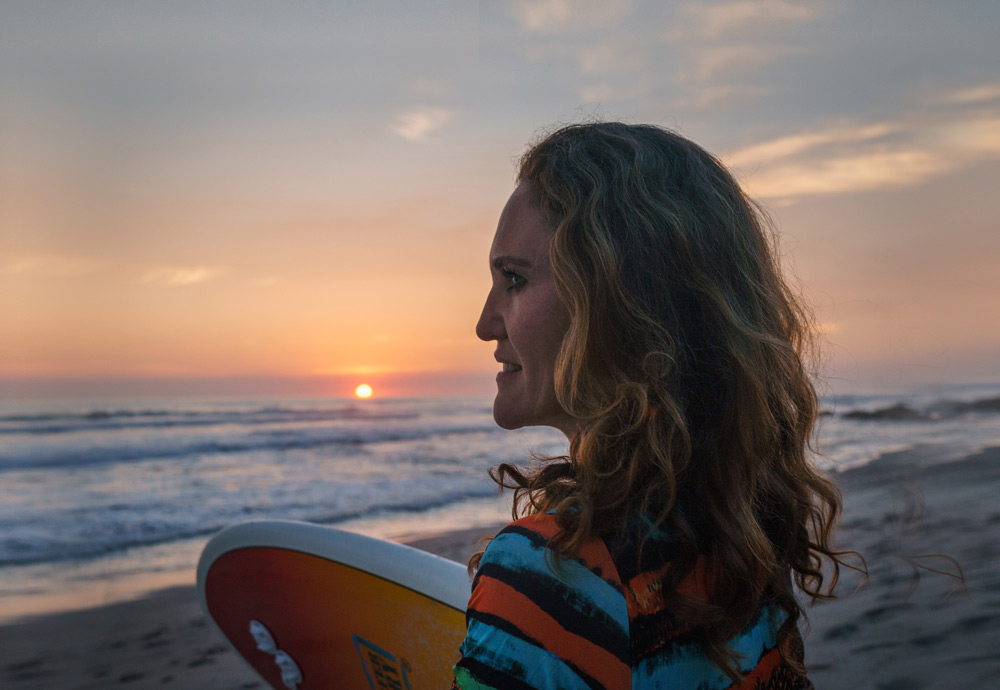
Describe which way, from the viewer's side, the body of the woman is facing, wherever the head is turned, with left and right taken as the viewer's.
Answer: facing away from the viewer and to the left of the viewer

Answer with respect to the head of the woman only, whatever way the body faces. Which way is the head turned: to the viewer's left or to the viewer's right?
to the viewer's left
